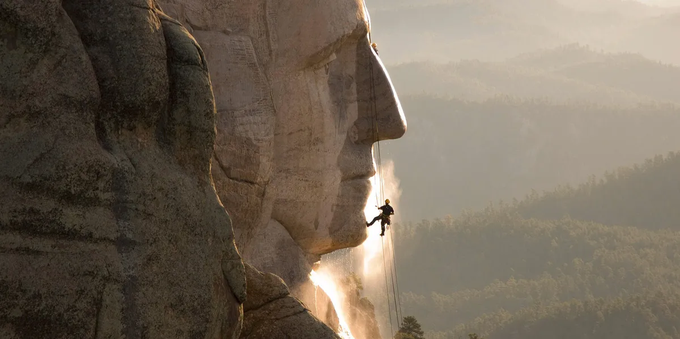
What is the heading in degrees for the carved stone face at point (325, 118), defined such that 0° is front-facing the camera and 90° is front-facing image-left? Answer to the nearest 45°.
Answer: approximately 270°
